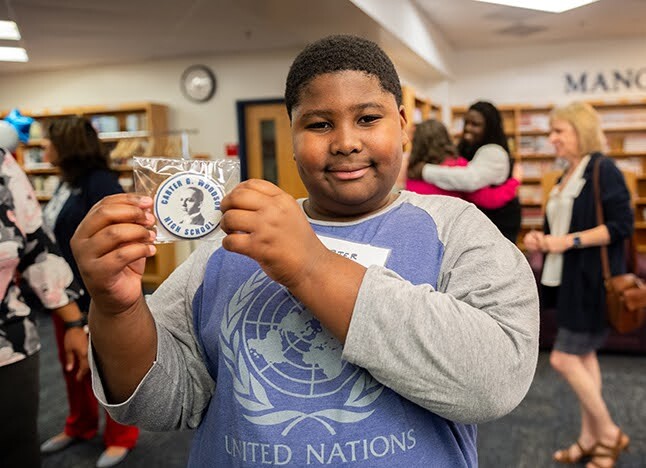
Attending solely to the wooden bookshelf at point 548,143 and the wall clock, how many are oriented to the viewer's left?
0

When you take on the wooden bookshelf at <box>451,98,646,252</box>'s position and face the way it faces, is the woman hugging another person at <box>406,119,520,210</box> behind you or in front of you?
in front

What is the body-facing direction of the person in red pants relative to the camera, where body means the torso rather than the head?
to the viewer's left

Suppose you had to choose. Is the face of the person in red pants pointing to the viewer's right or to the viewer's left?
to the viewer's left

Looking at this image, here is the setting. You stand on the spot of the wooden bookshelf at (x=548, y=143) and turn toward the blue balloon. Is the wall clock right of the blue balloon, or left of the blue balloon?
right

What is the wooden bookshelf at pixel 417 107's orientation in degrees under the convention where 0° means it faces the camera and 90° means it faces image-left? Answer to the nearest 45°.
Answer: approximately 315°
